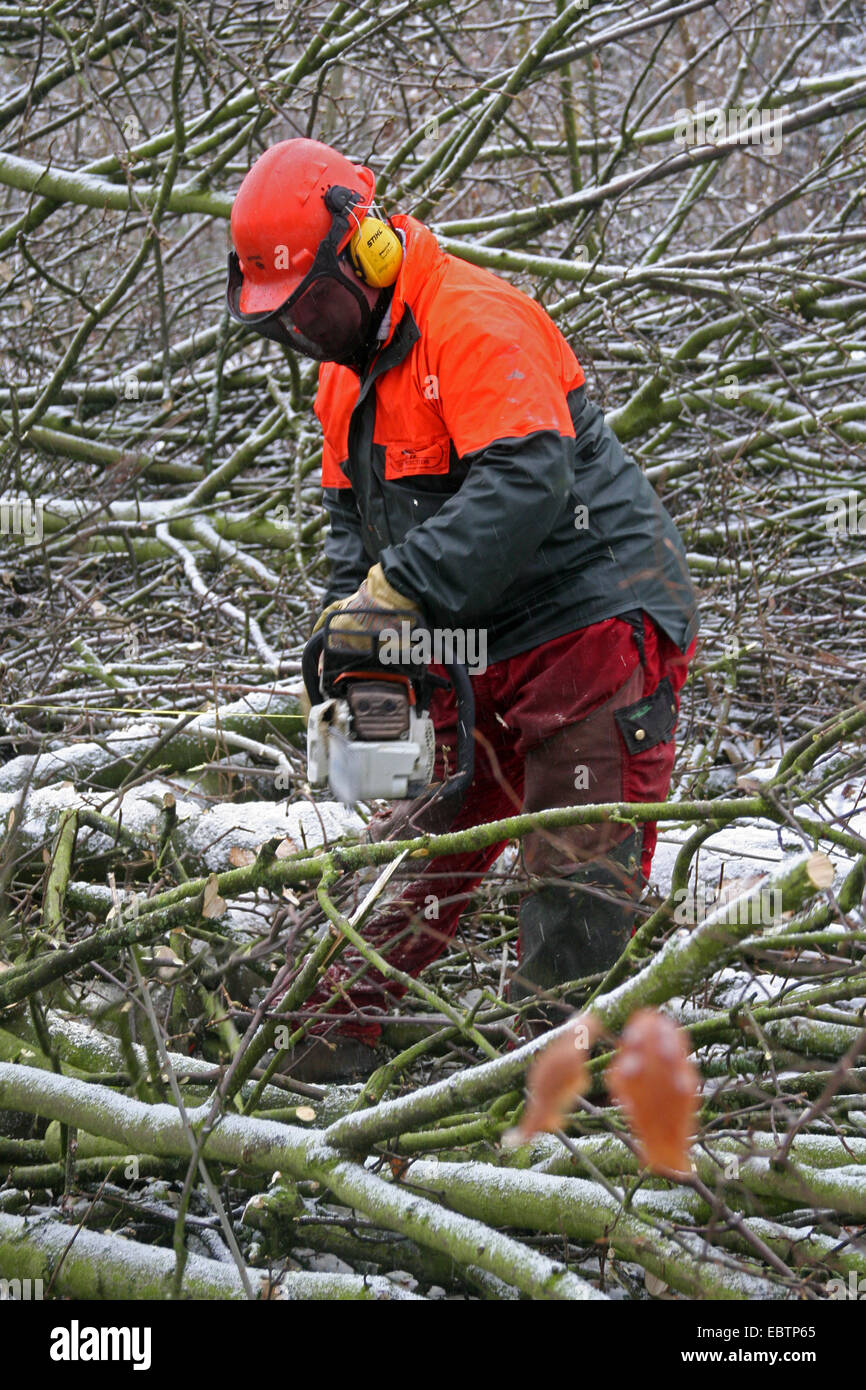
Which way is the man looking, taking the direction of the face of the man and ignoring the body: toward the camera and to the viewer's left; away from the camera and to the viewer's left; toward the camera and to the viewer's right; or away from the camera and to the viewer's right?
toward the camera and to the viewer's left

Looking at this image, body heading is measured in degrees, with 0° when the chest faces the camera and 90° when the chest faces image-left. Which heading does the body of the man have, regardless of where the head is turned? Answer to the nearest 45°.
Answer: approximately 45°
